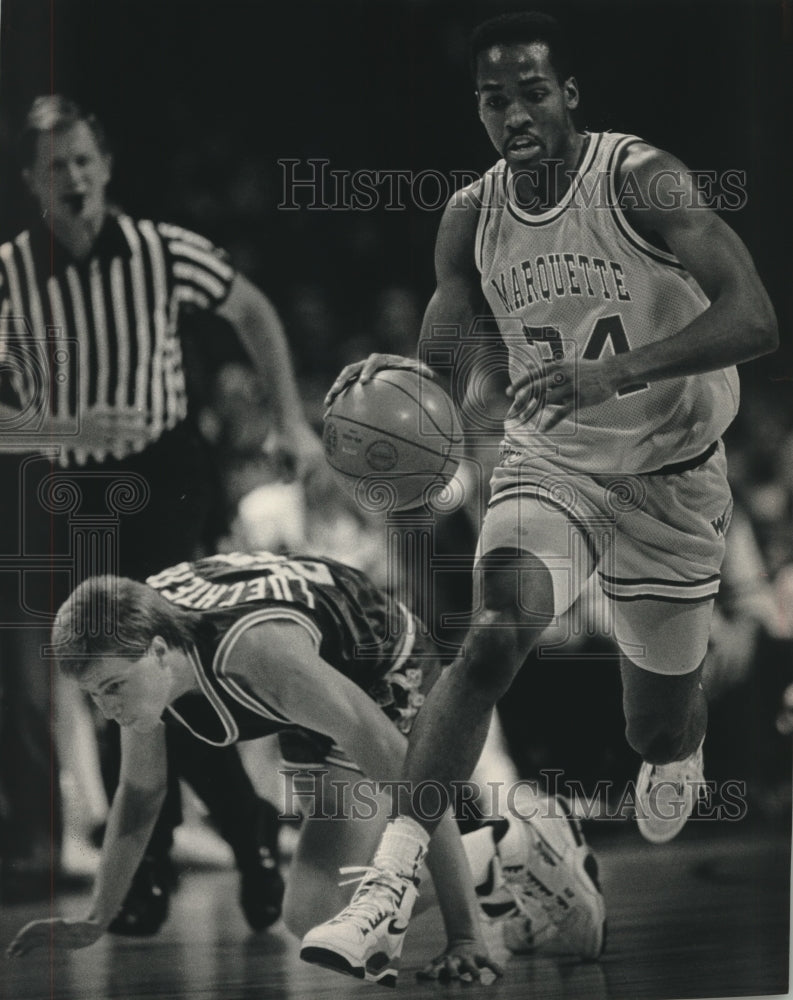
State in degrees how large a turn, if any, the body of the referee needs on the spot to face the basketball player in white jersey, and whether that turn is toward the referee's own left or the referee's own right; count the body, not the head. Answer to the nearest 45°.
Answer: approximately 90° to the referee's own left

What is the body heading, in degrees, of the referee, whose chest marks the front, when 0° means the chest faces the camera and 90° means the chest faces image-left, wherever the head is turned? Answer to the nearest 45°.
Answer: approximately 0°
